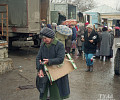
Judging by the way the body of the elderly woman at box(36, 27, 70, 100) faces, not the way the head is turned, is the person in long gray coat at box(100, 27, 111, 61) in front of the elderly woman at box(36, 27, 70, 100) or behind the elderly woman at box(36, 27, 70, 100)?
behind

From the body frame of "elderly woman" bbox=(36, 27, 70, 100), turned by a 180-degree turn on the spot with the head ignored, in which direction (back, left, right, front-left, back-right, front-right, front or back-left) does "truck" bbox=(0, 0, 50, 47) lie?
front-left

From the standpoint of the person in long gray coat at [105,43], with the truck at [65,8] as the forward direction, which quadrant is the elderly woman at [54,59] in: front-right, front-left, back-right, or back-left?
back-left

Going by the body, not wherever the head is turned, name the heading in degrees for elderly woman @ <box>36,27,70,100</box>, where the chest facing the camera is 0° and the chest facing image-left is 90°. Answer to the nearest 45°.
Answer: approximately 45°

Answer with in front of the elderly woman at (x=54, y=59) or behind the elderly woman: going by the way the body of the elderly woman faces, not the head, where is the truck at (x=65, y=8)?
behind
